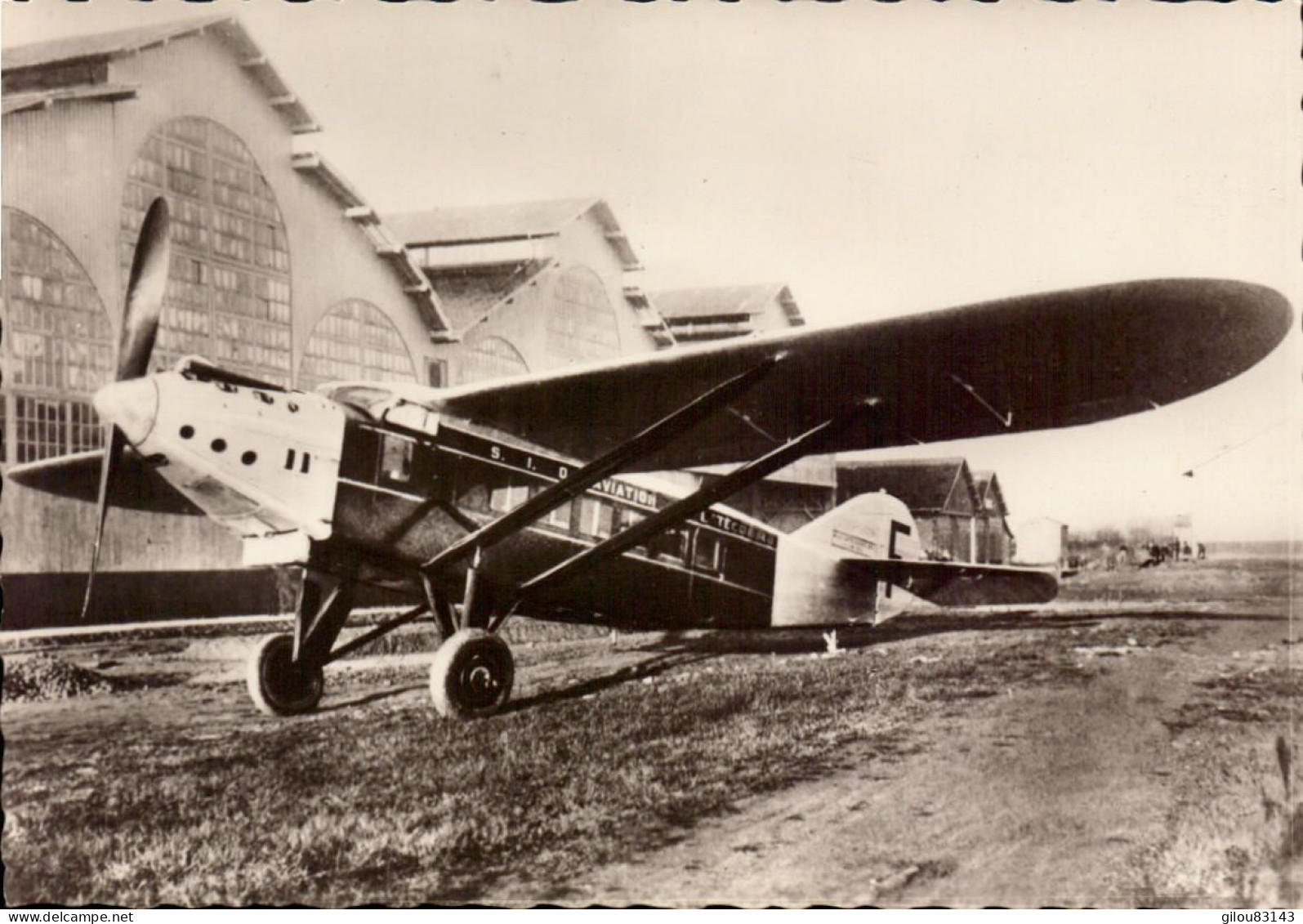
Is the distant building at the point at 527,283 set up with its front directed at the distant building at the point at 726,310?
no

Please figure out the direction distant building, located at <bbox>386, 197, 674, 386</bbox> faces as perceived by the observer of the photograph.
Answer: facing the viewer and to the right of the viewer

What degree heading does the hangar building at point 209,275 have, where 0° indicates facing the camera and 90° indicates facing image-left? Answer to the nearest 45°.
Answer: approximately 315°

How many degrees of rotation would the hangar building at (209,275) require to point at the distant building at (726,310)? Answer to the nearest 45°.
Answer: approximately 45° to its left

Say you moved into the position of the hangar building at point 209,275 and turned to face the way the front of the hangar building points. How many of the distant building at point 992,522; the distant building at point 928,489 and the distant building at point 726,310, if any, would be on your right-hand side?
0

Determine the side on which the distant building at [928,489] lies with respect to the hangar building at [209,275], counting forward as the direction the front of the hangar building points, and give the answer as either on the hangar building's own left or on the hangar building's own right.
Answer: on the hangar building's own left

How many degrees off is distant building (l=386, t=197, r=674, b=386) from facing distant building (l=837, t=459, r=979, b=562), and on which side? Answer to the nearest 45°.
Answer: approximately 45° to its left
